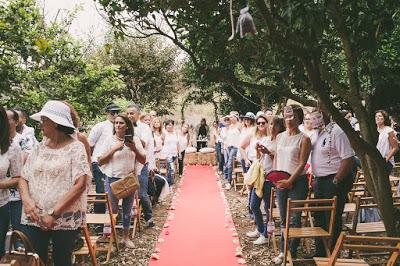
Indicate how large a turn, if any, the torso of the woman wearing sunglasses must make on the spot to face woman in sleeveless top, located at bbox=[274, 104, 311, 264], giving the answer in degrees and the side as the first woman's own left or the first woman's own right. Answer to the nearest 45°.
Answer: approximately 45° to the first woman's own left

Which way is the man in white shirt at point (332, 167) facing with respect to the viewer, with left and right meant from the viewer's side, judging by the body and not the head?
facing the viewer and to the left of the viewer

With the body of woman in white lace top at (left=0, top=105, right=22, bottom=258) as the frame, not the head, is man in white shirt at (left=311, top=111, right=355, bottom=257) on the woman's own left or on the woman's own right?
on the woman's own left

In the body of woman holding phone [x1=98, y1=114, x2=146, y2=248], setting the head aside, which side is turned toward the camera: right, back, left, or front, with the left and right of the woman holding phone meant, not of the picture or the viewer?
front

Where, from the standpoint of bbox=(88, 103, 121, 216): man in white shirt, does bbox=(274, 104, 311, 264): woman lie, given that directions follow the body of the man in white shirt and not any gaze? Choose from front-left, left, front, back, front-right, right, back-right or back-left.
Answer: front

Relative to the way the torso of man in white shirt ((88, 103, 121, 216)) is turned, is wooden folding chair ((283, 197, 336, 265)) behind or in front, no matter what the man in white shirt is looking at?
in front

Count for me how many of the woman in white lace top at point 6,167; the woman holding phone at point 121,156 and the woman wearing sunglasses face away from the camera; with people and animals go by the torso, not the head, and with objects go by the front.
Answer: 0

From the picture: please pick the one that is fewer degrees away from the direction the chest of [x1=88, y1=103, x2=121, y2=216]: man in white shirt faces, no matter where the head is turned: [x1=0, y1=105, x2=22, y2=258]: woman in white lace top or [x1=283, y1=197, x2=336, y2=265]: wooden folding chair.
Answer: the wooden folding chair

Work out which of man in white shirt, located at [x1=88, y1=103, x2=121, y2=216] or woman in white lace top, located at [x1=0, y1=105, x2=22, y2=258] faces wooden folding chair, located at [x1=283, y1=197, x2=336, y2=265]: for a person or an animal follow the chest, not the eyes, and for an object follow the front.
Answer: the man in white shirt

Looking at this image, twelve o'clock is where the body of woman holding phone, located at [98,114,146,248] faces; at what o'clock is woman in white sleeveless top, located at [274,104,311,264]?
woman in white sleeveless top, located at [274,104,311,264] is roughly at 10 o'clock from woman holding phone, located at [98,114,146,248].

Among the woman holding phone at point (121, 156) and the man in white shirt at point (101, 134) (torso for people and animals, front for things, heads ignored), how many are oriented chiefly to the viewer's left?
0

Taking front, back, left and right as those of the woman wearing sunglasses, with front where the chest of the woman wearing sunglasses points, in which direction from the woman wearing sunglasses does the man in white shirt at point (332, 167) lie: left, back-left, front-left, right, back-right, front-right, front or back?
left
